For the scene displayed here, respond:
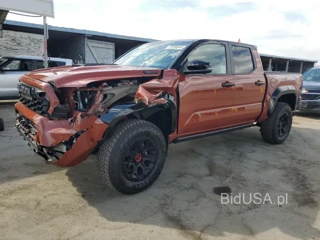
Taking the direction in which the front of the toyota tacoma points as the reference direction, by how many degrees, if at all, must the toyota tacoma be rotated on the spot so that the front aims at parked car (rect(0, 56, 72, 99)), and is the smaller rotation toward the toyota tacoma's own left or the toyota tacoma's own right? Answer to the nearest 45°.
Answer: approximately 90° to the toyota tacoma's own right

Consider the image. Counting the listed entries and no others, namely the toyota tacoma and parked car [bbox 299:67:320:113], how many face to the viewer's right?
0

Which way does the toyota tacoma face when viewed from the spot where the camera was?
facing the viewer and to the left of the viewer

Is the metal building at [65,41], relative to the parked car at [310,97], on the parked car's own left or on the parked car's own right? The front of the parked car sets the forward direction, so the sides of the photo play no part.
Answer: on the parked car's own right

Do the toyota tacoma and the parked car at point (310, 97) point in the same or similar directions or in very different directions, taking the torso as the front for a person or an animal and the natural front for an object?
same or similar directions

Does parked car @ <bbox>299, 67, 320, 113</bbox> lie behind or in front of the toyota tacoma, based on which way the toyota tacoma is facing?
behind

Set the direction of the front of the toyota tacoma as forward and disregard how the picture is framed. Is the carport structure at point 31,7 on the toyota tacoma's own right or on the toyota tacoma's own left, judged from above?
on the toyota tacoma's own right

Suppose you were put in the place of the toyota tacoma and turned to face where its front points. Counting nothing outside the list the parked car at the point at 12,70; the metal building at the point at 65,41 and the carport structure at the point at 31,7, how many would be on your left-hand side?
0

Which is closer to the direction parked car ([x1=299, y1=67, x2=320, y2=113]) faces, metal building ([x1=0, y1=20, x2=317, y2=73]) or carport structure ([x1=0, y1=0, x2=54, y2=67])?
the carport structure

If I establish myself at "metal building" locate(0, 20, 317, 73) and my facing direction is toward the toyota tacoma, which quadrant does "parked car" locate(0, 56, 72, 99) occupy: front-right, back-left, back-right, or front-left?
front-right
